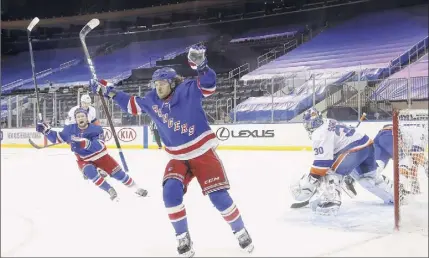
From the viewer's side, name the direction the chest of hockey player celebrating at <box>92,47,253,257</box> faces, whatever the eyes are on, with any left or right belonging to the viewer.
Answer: facing the viewer and to the left of the viewer

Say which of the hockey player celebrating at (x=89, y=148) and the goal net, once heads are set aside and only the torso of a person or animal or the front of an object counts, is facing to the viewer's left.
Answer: the goal net

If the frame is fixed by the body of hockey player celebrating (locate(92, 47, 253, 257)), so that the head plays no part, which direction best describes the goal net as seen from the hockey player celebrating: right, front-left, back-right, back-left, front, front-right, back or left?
back-left

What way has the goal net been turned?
to the viewer's left

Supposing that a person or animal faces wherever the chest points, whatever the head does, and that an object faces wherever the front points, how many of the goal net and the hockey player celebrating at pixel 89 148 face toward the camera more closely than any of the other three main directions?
1

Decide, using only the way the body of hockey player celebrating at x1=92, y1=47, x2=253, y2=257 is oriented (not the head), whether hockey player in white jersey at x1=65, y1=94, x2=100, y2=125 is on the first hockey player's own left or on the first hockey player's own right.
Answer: on the first hockey player's own right

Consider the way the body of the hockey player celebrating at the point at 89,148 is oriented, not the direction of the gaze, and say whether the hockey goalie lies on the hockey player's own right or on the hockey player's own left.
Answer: on the hockey player's own left

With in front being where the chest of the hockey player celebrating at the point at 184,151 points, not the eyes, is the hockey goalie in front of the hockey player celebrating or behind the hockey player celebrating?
behind

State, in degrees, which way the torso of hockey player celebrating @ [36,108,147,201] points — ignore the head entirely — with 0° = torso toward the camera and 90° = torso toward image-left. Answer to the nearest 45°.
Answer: approximately 0°

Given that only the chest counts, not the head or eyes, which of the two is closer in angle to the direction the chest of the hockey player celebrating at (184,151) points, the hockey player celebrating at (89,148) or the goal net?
the hockey player celebrating

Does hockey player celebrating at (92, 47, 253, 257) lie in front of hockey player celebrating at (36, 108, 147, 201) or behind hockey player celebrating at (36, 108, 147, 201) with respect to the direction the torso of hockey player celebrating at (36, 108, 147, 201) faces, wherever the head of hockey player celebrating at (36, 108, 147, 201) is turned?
in front

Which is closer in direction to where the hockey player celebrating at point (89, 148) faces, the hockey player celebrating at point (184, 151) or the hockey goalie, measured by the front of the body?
the hockey player celebrating
